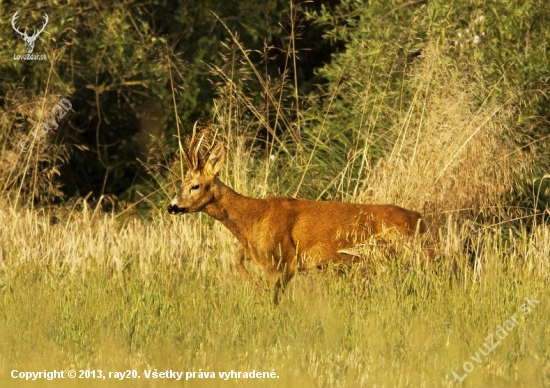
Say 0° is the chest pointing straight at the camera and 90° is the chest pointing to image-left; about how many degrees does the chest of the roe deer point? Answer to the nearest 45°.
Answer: approximately 90°
